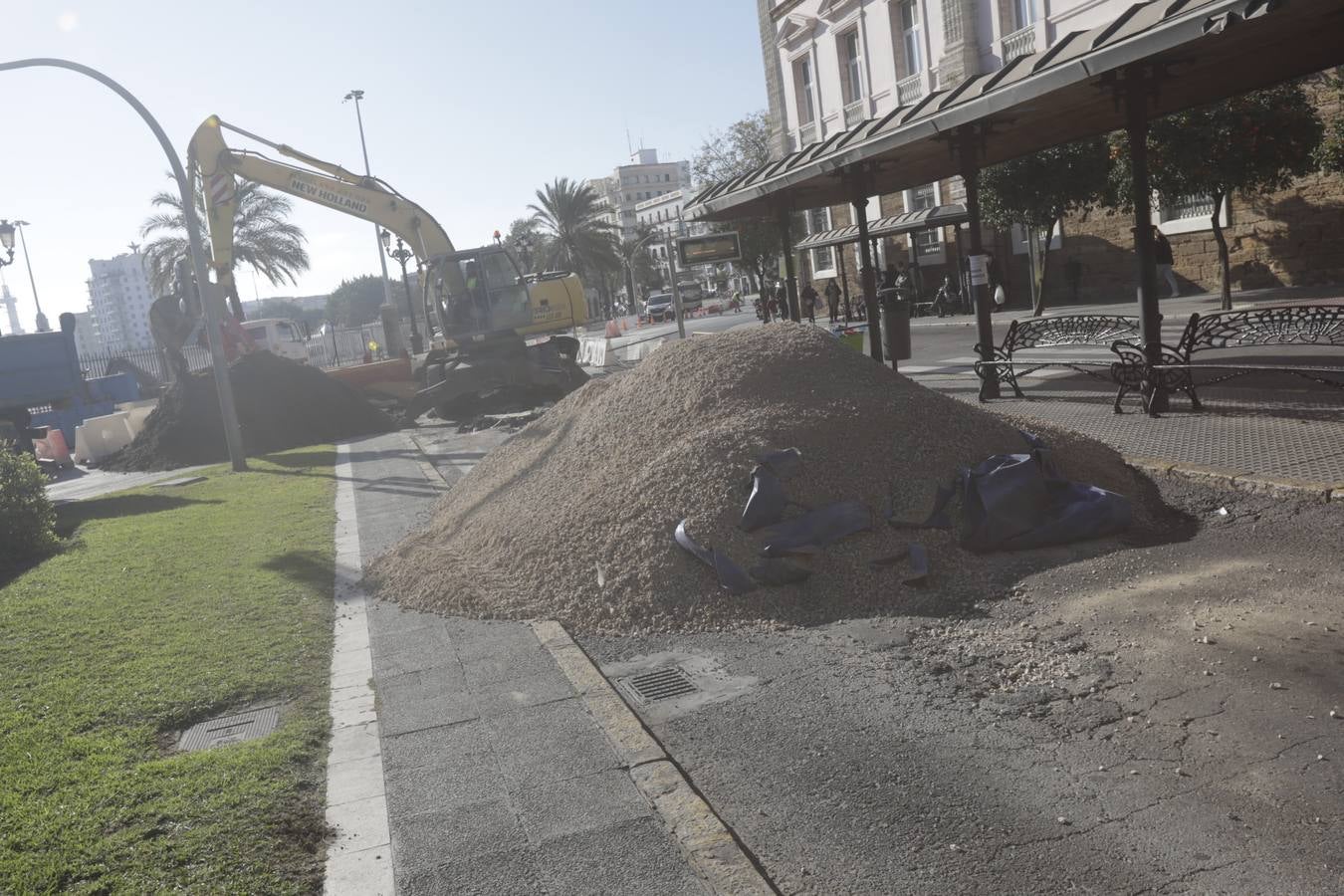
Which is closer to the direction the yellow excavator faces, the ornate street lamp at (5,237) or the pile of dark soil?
the pile of dark soil

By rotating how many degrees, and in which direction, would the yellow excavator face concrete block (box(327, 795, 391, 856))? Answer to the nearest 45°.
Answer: approximately 45° to its left

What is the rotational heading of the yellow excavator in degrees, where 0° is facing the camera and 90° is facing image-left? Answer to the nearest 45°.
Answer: approximately 45°

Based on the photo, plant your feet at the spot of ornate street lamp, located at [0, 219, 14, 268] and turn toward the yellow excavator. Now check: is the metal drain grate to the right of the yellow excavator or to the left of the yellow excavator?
right

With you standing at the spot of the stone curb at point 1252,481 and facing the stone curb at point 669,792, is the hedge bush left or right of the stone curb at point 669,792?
right

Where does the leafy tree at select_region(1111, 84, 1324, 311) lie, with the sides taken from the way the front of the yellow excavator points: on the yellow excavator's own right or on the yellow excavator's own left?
on the yellow excavator's own left

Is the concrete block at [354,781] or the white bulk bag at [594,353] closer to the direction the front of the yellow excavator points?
the concrete block

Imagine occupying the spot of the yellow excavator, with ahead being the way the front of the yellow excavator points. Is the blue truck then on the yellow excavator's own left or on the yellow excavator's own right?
on the yellow excavator's own right
